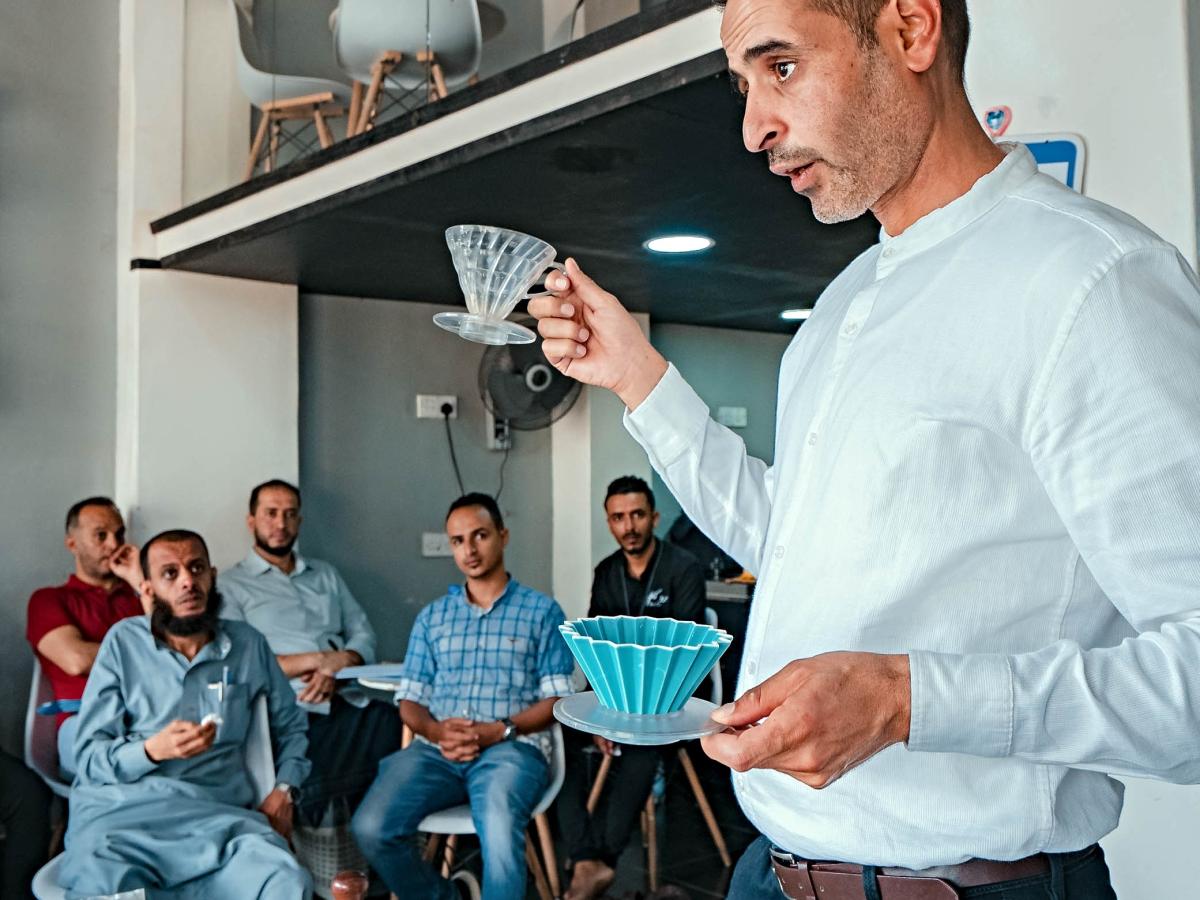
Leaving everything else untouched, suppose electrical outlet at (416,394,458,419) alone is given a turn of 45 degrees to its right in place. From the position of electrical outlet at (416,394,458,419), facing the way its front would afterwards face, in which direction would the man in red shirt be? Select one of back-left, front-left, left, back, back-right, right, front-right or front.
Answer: front

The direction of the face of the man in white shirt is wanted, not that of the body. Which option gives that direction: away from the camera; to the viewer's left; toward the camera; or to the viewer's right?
to the viewer's left

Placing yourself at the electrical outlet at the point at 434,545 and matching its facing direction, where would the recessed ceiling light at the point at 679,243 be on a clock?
The recessed ceiling light is roughly at 11 o'clock from the electrical outlet.

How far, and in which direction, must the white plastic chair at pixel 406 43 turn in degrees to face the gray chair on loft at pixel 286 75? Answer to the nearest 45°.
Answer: approximately 45° to its left

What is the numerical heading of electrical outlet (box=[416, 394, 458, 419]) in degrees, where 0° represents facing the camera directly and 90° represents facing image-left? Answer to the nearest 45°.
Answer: approximately 0°

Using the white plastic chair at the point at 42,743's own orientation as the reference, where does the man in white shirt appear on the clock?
The man in white shirt is roughly at 1 o'clock from the white plastic chair.

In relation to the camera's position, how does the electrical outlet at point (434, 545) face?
facing the viewer

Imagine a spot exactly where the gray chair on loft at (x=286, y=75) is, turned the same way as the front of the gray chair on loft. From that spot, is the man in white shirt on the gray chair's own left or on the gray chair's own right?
on the gray chair's own right

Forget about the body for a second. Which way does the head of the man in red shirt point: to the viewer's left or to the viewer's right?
to the viewer's right

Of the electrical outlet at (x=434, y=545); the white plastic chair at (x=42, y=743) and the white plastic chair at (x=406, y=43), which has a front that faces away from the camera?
the white plastic chair at (x=406, y=43)

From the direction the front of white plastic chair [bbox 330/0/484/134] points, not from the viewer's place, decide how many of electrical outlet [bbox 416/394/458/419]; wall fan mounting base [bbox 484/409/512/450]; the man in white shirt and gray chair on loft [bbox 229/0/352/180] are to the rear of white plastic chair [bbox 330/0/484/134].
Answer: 1

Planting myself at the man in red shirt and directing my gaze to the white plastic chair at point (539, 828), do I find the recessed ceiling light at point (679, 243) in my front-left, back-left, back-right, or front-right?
front-left

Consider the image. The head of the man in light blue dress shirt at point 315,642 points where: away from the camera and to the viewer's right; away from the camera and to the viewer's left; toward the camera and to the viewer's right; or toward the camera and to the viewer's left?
toward the camera and to the viewer's right

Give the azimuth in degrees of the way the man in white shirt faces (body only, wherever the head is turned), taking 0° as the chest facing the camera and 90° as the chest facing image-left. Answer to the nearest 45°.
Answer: approximately 45°

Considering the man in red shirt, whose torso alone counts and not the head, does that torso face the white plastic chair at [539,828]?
yes
